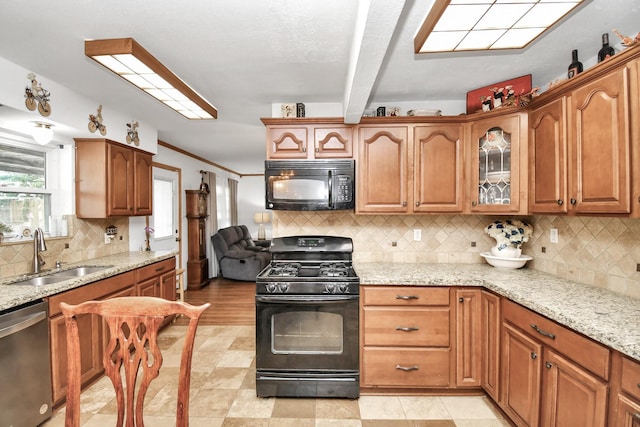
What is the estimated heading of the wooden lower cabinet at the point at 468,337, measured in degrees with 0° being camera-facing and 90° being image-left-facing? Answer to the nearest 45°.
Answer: approximately 0°

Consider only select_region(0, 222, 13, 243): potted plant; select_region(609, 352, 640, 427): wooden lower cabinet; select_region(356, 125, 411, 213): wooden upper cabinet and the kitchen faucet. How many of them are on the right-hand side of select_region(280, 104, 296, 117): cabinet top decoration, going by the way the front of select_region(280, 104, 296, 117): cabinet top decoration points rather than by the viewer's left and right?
2

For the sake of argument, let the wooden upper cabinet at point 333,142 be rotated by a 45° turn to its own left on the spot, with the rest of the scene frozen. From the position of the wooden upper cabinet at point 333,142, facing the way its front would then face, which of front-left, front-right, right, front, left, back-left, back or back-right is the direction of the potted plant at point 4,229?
back-right

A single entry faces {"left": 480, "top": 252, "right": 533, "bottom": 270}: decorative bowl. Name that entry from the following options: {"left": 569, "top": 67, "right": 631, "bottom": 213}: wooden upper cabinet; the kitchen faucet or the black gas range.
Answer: the kitchen faucet

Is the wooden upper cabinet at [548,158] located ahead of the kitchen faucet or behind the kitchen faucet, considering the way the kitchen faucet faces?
ahead

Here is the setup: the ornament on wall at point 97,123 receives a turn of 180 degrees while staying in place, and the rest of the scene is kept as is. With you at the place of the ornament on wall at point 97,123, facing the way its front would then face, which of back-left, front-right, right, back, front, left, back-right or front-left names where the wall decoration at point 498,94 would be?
back

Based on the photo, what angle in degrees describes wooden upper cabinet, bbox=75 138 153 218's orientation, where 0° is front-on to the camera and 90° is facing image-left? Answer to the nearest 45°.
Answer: approximately 315°

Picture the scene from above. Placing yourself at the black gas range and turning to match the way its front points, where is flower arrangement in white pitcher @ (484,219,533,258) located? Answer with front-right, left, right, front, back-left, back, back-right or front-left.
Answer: left

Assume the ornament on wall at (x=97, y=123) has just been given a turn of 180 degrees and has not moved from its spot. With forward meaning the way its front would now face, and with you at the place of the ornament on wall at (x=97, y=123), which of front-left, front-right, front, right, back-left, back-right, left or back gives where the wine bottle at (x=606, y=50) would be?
back

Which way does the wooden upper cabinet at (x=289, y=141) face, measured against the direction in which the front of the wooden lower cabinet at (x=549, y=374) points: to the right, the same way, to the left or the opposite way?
to the left

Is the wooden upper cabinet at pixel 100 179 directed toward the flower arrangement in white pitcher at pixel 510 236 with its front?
yes

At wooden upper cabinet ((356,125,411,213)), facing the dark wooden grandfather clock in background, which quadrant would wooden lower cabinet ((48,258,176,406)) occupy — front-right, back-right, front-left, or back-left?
front-left

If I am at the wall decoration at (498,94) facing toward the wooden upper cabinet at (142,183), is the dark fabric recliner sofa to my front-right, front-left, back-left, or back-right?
front-right

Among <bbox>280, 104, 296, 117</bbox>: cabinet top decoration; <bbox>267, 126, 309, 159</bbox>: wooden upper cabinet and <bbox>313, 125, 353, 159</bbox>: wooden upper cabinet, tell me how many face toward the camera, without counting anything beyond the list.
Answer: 3

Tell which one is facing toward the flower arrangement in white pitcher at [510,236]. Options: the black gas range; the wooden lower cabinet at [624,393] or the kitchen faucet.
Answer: the kitchen faucet

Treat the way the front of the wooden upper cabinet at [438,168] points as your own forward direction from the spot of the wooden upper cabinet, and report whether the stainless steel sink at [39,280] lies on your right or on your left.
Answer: on your right

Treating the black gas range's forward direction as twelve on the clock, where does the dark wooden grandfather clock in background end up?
The dark wooden grandfather clock in background is roughly at 5 o'clock from the black gas range.

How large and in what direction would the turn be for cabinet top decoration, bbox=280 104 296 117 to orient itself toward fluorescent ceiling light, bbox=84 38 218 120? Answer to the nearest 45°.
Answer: approximately 45° to its right

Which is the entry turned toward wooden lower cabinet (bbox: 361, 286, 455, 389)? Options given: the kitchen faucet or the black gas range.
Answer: the kitchen faucet

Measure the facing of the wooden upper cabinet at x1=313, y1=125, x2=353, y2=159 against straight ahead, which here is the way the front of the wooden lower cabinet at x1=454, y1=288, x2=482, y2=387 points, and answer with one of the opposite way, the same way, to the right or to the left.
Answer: the same way
